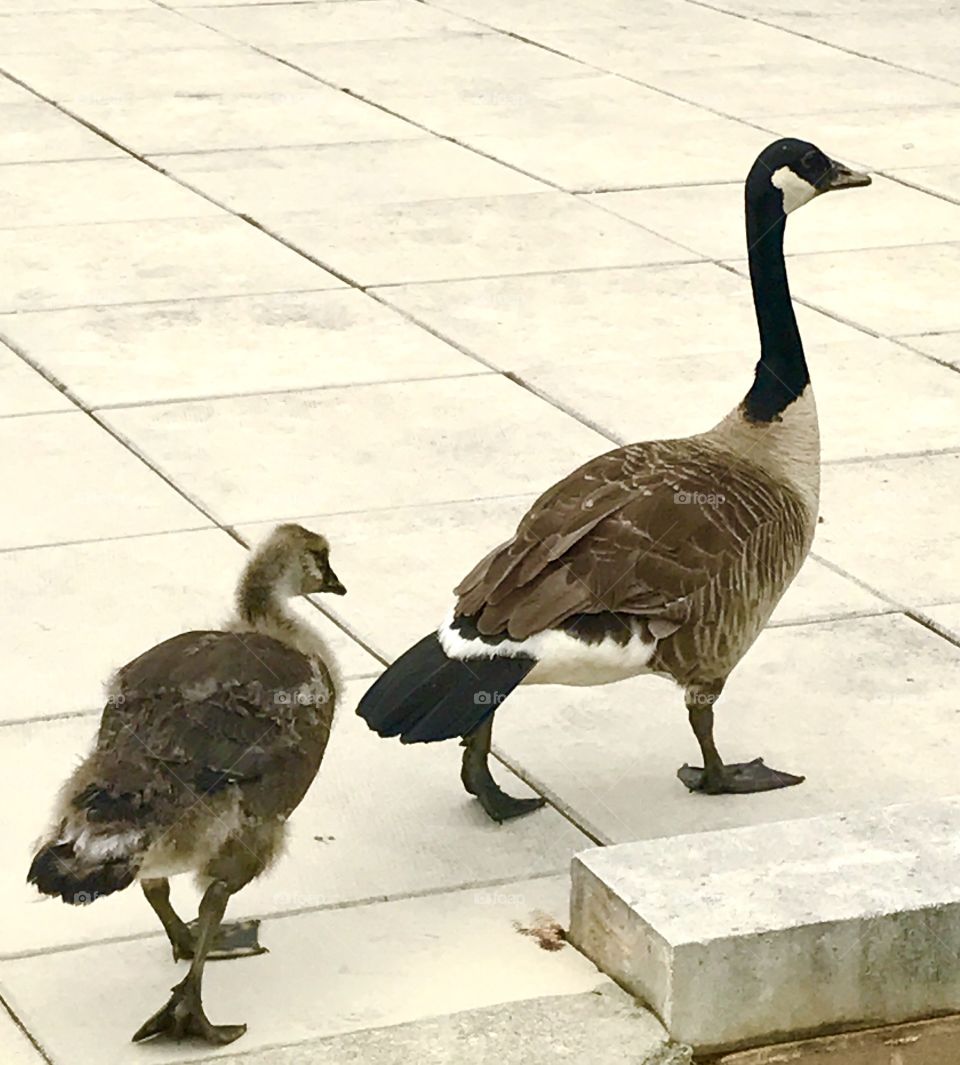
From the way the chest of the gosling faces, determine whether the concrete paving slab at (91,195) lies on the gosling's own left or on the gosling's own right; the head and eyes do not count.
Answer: on the gosling's own left

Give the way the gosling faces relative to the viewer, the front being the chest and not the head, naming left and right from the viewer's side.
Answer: facing away from the viewer and to the right of the viewer

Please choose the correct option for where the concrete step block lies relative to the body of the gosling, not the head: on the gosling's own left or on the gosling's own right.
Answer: on the gosling's own right

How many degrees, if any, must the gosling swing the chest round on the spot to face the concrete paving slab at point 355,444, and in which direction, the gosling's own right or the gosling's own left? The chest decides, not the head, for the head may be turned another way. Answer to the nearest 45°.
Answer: approximately 45° to the gosling's own left

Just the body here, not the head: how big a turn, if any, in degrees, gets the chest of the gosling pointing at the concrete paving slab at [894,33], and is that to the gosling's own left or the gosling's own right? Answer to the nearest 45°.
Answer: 0° — it already faces it

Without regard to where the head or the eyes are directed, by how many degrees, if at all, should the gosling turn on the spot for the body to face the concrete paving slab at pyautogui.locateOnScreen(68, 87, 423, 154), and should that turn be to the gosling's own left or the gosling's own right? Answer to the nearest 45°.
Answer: approximately 45° to the gosling's own left
